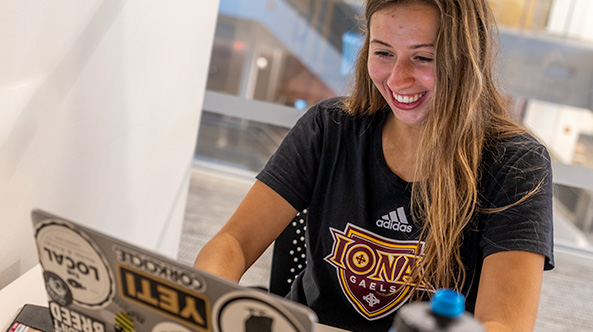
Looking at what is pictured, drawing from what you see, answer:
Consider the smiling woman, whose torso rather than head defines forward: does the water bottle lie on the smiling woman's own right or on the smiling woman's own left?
on the smiling woman's own left

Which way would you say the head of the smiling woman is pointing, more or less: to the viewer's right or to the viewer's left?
to the viewer's left

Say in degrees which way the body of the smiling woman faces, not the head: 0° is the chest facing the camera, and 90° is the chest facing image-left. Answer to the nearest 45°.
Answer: approximately 45°
